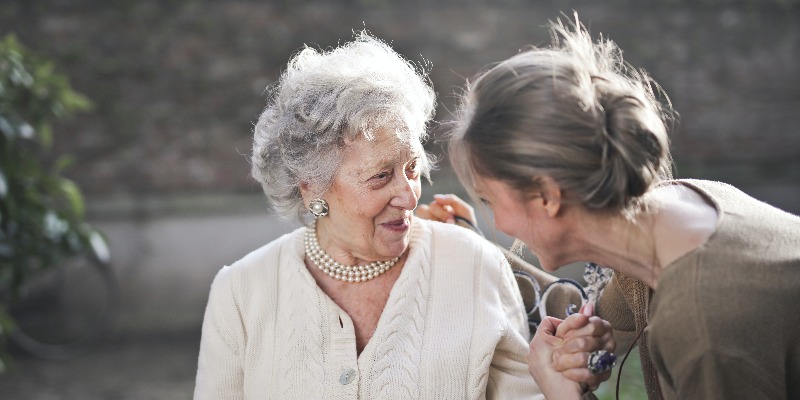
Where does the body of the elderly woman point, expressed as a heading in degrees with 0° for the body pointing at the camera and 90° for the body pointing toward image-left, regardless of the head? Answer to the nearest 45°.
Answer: approximately 0°
